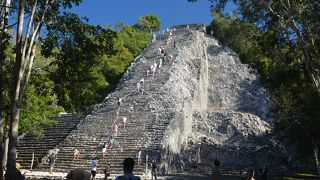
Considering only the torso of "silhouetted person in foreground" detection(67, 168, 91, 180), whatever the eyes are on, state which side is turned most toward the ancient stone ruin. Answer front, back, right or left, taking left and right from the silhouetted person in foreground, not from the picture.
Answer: front
